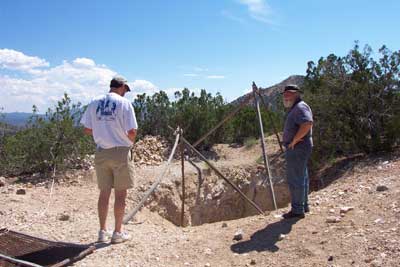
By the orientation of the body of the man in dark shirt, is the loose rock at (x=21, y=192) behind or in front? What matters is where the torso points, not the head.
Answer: in front

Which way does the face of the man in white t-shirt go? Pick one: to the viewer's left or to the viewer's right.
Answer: to the viewer's right

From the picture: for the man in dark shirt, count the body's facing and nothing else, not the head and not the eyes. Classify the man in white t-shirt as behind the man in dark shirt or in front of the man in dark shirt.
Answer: in front

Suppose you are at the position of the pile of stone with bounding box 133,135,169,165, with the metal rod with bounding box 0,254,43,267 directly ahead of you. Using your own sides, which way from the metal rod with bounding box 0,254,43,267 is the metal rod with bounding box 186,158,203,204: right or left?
left

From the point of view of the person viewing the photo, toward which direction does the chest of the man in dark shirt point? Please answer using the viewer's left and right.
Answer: facing to the left of the viewer

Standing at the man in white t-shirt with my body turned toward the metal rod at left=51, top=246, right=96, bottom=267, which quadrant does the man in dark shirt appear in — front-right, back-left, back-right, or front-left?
back-left

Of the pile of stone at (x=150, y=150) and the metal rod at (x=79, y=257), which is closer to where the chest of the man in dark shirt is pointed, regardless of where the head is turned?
the metal rod

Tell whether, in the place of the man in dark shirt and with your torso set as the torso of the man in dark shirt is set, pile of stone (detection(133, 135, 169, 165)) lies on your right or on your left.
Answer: on your right
